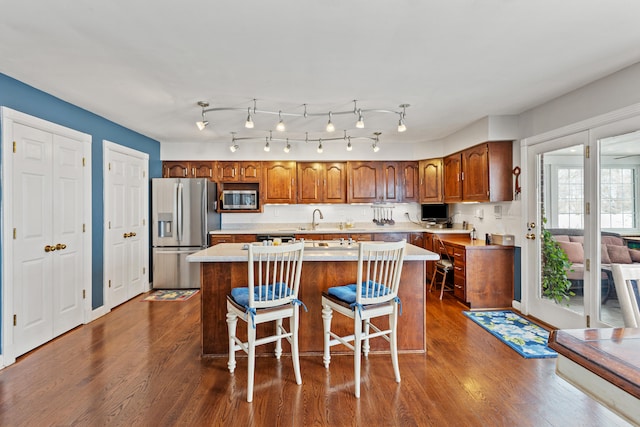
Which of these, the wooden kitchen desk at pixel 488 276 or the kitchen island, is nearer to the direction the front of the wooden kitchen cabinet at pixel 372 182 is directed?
the kitchen island

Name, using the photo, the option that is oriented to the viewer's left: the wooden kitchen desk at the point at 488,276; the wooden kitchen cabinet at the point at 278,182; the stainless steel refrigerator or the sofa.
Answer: the wooden kitchen desk at the point at 488,276

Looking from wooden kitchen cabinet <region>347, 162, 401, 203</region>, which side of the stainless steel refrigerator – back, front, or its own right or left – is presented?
left

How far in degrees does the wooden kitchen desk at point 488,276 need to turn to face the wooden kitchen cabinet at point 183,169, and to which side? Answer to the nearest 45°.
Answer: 0° — it already faces it

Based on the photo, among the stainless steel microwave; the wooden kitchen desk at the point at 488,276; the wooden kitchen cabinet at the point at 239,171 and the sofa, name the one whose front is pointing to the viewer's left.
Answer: the wooden kitchen desk at the point at 488,276

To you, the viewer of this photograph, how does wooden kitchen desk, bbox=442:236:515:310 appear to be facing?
facing to the left of the viewer

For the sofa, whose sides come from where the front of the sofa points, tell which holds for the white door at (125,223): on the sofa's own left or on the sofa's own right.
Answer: on the sofa's own right

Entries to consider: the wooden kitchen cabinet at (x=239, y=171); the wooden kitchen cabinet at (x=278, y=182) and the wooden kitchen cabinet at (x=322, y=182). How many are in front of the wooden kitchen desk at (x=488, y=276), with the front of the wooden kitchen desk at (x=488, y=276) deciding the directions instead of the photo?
3

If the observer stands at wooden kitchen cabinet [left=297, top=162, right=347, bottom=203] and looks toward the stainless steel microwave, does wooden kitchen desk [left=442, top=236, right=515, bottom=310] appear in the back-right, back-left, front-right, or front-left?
back-left
